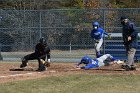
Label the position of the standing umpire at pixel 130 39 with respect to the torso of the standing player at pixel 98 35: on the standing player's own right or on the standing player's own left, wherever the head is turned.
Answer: on the standing player's own left

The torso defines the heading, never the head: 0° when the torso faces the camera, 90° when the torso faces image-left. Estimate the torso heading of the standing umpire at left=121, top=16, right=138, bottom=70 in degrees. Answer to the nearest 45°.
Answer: approximately 45°

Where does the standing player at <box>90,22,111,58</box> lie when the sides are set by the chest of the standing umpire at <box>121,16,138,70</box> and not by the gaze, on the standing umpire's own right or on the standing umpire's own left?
on the standing umpire's own right
